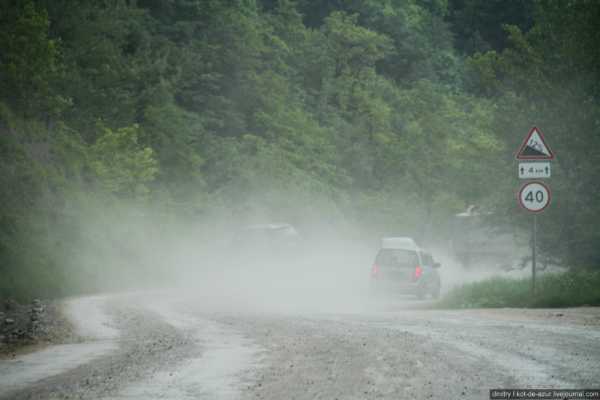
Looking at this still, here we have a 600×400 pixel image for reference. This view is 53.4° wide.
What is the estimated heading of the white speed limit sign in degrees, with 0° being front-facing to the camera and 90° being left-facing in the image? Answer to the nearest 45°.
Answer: approximately 0°

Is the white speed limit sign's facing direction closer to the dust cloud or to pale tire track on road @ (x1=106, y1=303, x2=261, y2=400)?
the pale tire track on road

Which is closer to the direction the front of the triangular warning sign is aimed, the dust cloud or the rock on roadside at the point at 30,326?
the rock on roadside

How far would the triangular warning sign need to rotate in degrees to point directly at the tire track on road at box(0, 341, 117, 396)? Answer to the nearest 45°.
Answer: approximately 45° to its right

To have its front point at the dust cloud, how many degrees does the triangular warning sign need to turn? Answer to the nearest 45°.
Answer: approximately 135° to its right

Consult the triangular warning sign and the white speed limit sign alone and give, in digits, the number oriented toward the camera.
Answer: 2

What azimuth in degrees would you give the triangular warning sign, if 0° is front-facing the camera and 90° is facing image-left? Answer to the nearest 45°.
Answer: approximately 0°

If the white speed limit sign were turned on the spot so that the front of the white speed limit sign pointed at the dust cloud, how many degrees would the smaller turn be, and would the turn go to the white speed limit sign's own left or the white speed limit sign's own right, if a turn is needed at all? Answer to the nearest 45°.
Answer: approximately 135° to the white speed limit sign's own right
